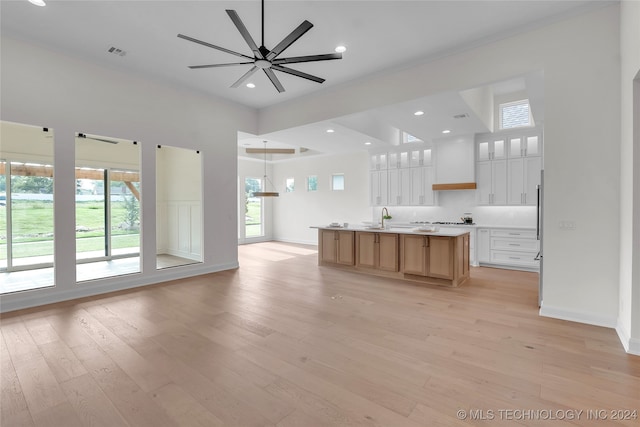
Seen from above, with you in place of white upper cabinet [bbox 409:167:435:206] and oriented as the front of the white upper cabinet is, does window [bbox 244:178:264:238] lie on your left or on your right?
on your right

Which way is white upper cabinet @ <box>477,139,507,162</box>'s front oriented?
toward the camera

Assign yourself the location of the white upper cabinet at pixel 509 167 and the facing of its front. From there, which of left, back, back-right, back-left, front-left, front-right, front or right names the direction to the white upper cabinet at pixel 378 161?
right

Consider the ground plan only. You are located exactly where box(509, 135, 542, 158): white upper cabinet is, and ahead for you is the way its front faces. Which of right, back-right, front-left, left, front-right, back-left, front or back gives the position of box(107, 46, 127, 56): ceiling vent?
front-right

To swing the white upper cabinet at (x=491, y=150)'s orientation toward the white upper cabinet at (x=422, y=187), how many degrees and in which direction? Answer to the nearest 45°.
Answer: approximately 90° to its right

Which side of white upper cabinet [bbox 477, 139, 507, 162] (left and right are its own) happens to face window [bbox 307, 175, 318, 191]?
right

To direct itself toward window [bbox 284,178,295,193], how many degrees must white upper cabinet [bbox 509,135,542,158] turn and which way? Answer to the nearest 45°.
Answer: approximately 90° to its right

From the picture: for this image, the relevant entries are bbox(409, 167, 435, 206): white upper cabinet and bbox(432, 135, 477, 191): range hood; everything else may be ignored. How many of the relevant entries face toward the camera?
2

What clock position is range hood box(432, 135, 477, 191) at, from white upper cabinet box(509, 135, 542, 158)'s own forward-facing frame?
The range hood is roughly at 3 o'clock from the white upper cabinet.

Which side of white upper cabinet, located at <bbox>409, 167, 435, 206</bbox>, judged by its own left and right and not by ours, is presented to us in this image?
front

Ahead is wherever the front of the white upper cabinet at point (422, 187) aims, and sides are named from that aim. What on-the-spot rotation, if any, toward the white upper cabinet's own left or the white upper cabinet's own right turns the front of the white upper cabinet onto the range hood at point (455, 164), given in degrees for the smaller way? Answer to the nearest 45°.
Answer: approximately 45° to the white upper cabinet's own left

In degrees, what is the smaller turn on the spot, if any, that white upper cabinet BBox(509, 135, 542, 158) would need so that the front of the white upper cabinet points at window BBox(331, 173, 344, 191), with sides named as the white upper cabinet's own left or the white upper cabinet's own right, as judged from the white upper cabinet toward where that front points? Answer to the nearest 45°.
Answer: approximately 90° to the white upper cabinet's own right

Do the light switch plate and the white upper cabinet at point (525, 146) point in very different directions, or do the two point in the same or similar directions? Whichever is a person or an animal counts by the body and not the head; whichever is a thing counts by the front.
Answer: same or similar directions

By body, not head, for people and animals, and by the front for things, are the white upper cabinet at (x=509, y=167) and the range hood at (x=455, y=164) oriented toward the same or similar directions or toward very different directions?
same or similar directions
